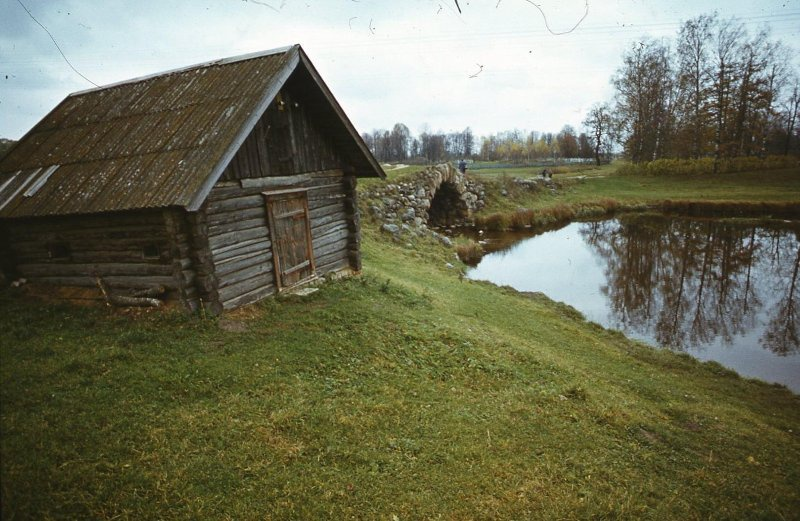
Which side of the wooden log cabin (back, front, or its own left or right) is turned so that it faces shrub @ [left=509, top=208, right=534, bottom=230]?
left

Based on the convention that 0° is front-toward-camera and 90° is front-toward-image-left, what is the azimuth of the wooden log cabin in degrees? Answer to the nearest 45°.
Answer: approximately 315°

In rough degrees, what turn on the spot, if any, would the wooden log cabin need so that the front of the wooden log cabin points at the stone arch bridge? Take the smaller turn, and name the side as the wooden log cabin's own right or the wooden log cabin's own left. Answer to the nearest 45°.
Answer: approximately 90° to the wooden log cabin's own left
